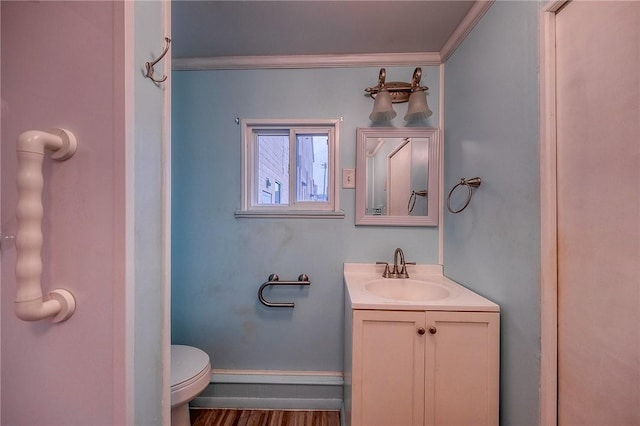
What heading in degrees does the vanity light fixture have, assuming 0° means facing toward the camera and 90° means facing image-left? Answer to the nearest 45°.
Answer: approximately 0°

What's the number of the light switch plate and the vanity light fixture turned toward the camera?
2

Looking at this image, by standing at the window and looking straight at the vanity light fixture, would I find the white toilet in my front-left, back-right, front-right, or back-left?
back-right

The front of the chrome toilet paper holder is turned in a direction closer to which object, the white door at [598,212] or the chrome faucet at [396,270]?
the white door

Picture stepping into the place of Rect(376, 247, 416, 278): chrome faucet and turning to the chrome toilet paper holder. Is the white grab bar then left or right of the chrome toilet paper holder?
left

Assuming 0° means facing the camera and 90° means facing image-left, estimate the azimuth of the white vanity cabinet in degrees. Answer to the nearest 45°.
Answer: approximately 0°
